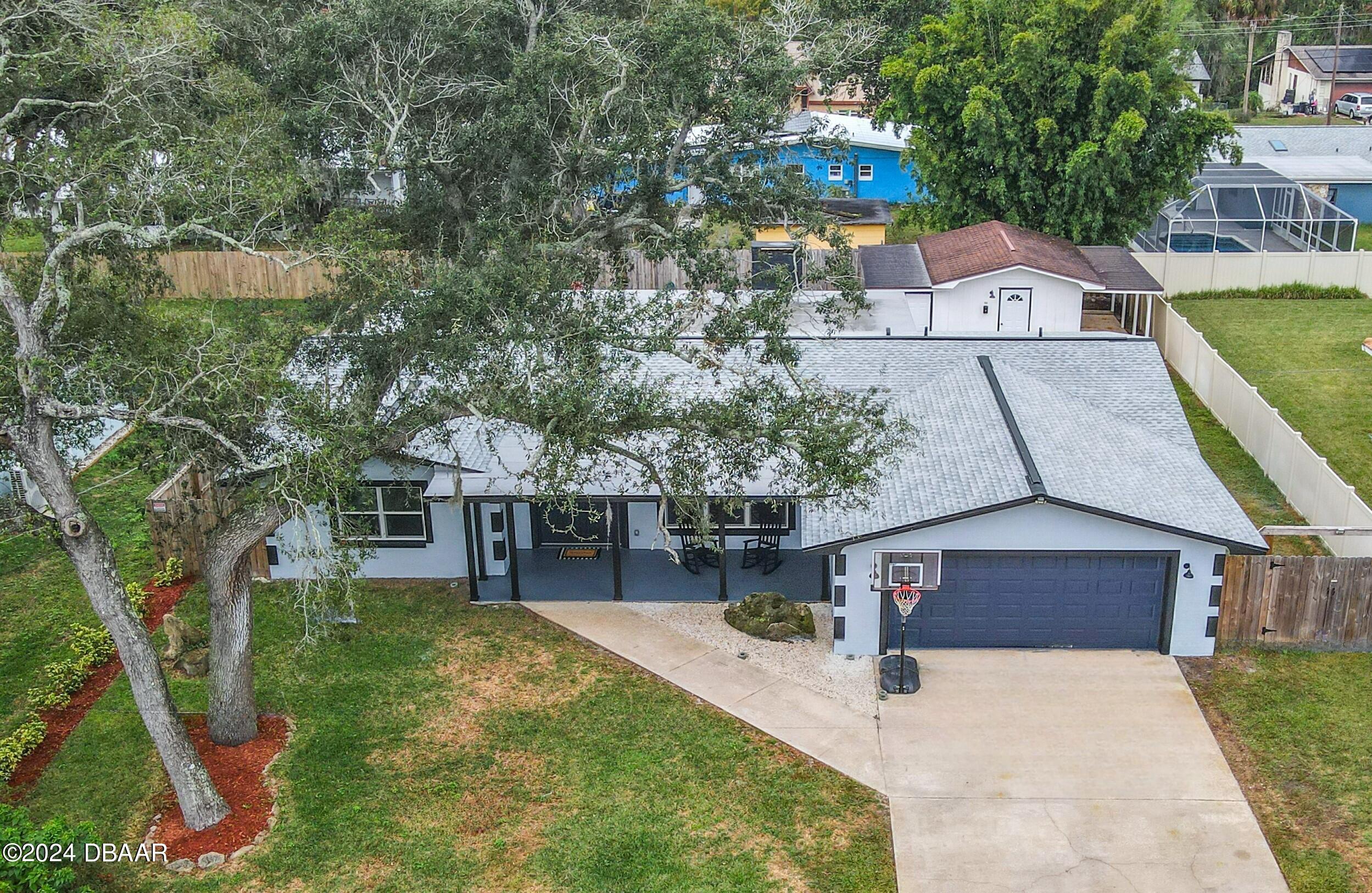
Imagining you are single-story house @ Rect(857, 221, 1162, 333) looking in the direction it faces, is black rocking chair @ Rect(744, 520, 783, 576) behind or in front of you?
in front

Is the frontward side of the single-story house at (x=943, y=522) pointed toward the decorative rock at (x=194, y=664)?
no

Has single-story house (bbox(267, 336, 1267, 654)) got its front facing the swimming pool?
no

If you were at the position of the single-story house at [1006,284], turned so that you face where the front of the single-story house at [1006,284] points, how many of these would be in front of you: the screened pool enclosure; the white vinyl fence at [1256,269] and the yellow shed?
0

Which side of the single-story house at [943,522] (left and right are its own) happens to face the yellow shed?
back

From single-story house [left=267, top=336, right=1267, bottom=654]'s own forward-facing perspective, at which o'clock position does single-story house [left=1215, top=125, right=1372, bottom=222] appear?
single-story house [left=1215, top=125, right=1372, bottom=222] is roughly at 7 o'clock from single-story house [left=267, top=336, right=1267, bottom=654].

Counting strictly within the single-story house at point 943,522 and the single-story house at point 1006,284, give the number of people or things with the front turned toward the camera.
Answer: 2

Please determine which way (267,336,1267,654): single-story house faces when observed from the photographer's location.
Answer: facing the viewer

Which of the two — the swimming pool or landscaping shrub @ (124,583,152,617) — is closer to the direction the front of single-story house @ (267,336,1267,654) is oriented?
the landscaping shrub

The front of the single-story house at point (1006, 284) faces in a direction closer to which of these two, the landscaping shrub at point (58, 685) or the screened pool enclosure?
the landscaping shrub

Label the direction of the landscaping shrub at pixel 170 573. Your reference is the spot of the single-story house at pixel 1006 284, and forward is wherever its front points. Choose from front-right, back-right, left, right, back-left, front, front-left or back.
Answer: front-right

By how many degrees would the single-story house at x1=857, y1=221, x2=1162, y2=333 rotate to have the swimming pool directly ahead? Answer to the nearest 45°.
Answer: approximately 135° to its left

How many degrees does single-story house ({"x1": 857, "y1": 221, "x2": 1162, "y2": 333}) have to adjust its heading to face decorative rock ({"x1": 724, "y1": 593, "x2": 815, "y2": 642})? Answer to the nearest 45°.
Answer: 0° — it already faces it

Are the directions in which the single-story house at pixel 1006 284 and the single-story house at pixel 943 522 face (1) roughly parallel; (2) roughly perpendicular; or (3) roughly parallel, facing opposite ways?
roughly parallel

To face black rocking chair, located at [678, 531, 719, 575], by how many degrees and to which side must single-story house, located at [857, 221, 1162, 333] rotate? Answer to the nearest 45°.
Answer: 0° — it already faces it

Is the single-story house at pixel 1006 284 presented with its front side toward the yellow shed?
no

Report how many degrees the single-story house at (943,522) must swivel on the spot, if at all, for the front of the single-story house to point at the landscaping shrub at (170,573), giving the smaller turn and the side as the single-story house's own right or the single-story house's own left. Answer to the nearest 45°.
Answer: approximately 90° to the single-story house's own right

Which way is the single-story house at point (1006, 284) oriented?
toward the camera

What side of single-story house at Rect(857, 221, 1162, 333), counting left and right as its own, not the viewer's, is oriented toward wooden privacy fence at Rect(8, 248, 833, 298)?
right

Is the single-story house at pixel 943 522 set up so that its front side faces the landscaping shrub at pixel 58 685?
no

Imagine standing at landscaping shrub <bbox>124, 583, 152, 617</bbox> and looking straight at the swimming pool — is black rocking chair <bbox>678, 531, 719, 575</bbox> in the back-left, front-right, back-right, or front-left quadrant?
front-right
